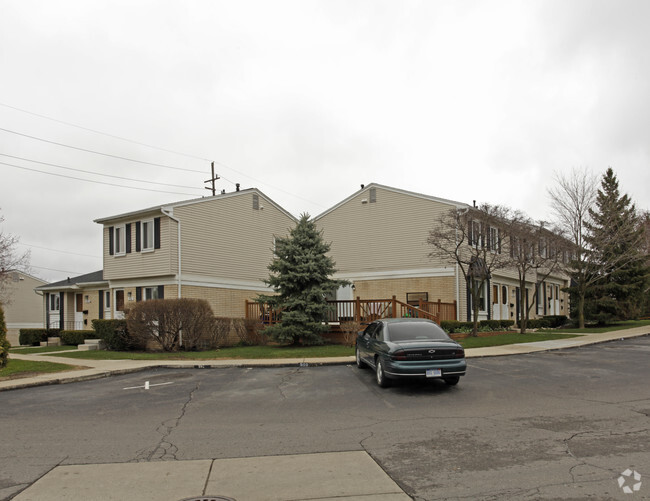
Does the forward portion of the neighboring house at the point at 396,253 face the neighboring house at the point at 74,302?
no

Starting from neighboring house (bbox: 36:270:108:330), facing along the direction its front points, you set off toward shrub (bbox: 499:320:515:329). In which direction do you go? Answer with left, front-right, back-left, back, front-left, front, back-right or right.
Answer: left

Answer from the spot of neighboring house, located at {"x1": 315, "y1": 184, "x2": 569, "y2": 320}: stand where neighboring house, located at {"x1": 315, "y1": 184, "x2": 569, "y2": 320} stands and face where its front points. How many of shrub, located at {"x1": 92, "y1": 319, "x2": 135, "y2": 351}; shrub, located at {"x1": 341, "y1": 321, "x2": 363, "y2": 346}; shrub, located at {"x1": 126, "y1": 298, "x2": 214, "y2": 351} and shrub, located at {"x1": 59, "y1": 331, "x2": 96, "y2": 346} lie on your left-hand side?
0

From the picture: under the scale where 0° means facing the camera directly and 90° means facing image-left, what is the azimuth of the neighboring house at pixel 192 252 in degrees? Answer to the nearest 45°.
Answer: approximately 45°

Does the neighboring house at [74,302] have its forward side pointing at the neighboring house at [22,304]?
no

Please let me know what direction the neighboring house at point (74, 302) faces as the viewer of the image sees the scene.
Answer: facing the viewer and to the left of the viewer

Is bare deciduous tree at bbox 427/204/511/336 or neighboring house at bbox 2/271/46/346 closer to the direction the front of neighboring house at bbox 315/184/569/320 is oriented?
the bare deciduous tree

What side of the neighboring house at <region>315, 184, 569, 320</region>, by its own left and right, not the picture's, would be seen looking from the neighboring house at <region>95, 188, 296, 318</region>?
right

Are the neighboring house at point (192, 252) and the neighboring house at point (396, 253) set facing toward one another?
no

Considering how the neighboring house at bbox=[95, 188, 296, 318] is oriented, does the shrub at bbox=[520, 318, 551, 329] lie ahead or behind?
behind

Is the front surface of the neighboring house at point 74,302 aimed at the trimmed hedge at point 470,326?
no

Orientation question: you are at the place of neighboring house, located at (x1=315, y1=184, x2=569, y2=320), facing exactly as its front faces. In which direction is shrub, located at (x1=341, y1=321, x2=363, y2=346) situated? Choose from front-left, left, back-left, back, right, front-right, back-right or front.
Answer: front-right

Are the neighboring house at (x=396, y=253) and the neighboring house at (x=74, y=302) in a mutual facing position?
no

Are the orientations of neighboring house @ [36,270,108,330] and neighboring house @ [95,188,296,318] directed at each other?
no

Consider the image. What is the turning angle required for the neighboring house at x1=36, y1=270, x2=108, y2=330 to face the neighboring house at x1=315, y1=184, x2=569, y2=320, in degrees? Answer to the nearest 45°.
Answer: approximately 90° to its left

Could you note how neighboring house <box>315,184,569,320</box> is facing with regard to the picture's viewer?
facing the viewer and to the right of the viewer
